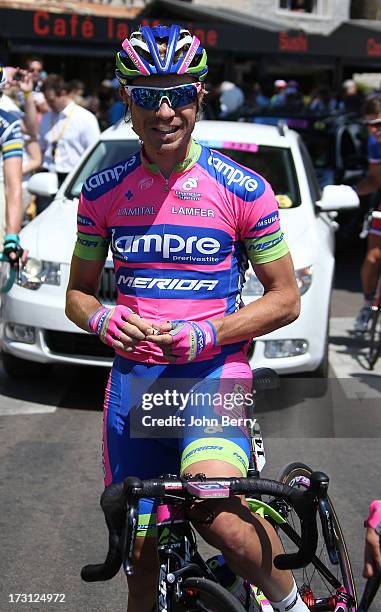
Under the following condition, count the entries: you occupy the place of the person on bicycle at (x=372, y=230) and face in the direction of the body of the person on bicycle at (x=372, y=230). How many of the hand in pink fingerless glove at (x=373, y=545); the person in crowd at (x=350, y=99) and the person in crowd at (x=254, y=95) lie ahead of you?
1

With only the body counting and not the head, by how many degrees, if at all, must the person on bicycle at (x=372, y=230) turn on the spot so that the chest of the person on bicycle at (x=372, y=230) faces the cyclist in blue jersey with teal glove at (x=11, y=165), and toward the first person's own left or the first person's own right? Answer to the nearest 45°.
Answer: approximately 45° to the first person's own right

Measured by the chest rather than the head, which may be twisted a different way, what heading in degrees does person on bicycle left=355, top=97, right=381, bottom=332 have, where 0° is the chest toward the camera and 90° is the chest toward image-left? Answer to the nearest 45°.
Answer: approximately 0°

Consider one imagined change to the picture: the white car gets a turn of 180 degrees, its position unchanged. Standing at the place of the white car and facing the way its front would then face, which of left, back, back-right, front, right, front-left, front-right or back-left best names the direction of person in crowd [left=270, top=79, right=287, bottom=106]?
front

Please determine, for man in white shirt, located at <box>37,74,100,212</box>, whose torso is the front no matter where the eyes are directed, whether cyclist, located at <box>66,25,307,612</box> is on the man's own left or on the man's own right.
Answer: on the man's own left

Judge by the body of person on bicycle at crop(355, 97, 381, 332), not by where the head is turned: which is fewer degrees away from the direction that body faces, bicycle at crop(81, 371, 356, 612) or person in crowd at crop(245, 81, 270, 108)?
the bicycle

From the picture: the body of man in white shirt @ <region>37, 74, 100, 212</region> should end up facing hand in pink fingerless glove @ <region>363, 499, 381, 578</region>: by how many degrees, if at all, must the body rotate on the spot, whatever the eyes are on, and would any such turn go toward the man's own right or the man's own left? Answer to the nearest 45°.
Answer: approximately 45° to the man's own left

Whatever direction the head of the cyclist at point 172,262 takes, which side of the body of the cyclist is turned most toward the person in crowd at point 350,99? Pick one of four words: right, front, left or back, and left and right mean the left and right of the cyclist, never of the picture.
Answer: back

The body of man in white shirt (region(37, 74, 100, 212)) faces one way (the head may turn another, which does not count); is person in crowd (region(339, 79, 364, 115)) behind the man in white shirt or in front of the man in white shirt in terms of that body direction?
behind
